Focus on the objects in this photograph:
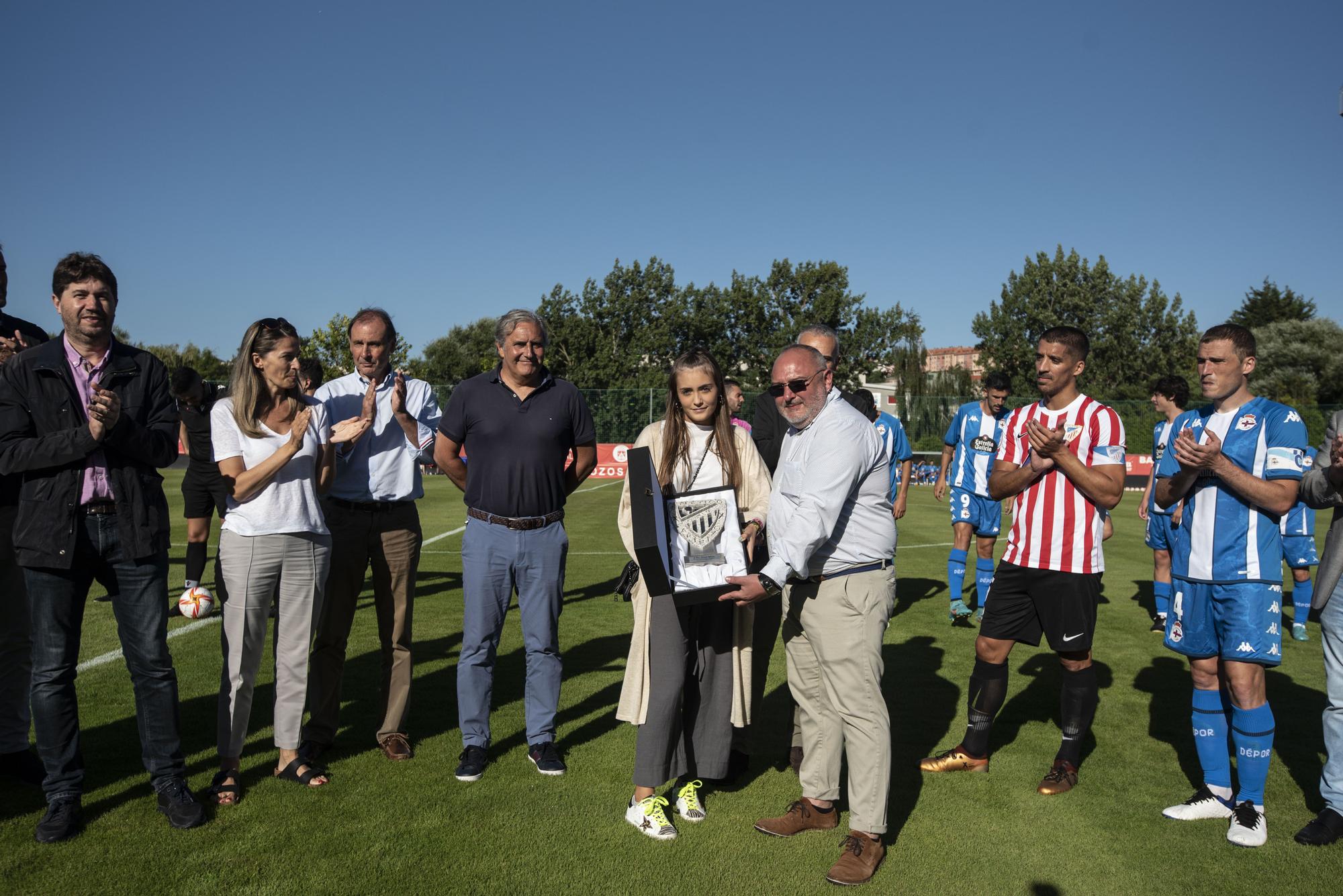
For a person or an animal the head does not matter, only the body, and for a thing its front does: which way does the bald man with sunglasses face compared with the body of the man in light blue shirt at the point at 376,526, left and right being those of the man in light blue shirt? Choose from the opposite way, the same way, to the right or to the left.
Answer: to the right

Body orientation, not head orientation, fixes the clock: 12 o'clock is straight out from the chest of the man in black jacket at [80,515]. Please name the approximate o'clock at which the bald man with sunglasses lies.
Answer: The bald man with sunglasses is roughly at 10 o'clock from the man in black jacket.

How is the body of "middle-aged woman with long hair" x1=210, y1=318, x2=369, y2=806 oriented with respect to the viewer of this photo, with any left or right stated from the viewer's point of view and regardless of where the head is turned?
facing the viewer and to the right of the viewer

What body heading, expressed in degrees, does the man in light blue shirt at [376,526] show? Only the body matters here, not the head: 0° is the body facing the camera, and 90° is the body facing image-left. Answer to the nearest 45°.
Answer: approximately 0°

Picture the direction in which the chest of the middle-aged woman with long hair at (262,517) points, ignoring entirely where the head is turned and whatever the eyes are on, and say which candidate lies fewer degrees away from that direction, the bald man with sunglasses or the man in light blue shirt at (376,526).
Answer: the bald man with sunglasses

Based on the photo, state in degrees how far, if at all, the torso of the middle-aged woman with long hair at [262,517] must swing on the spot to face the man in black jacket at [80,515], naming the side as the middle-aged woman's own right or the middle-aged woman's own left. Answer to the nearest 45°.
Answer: approximately 135° to the middle-aged woman's own right

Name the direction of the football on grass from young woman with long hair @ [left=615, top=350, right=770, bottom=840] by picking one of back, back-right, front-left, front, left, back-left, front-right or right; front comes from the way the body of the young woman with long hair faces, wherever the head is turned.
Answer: back-right

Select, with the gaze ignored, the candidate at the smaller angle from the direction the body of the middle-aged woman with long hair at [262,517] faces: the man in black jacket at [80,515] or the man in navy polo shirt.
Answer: the man in navy polo shirt

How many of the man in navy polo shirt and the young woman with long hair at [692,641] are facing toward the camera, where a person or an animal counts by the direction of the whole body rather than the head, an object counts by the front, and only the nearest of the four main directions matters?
2

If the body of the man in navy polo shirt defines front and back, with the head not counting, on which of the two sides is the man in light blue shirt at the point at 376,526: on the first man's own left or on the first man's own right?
on the first man's own right

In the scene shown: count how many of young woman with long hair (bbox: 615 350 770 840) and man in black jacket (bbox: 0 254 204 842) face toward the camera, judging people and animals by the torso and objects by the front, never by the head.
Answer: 2

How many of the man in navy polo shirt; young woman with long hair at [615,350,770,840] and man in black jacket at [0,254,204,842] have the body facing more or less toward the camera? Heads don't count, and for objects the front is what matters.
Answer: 3
